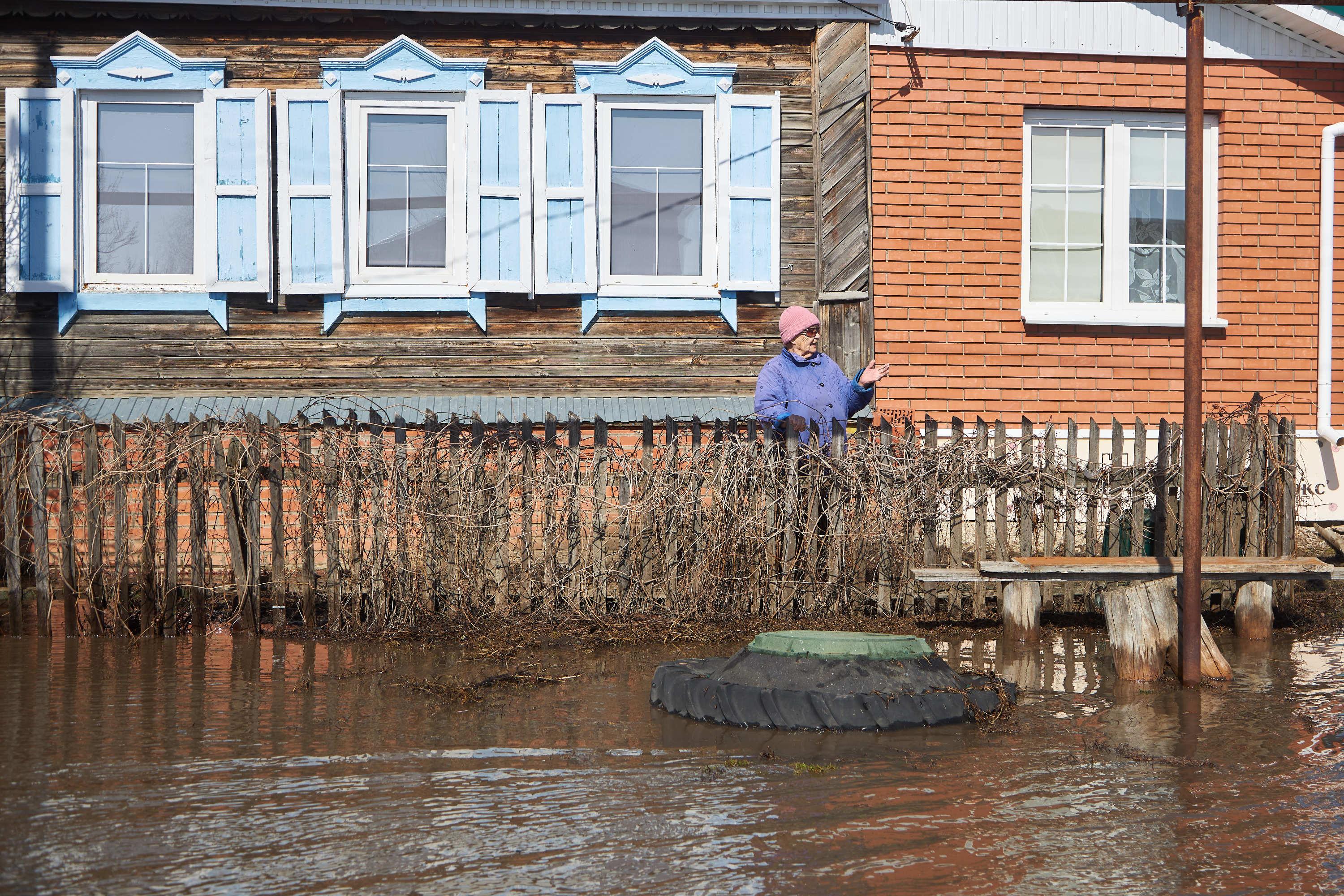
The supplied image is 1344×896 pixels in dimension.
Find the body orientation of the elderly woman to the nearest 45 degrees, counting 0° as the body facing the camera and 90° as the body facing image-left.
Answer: approximately 315°

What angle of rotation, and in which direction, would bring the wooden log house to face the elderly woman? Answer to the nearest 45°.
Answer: approximately 45° to its left

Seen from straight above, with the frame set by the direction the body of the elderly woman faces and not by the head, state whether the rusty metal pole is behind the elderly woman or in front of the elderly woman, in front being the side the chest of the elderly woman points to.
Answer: in front

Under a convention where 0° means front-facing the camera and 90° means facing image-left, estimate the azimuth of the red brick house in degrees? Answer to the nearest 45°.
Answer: approximately 0°

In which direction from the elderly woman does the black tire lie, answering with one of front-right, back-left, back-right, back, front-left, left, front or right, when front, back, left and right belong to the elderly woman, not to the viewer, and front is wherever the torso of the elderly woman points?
front-right

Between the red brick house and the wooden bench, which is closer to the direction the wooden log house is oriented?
the wooden bench

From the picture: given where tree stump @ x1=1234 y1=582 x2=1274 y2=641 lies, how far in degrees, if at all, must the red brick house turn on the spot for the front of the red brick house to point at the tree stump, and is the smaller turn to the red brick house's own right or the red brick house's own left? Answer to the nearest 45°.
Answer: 0° — it already faces it

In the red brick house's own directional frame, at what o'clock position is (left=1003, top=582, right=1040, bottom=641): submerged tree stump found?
The submerged tree stump is roughly at 12 o'clock from the red brick house.

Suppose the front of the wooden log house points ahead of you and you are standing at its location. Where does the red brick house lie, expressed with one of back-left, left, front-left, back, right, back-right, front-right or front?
left

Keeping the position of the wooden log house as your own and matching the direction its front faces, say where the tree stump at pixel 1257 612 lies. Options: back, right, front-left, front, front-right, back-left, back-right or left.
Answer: front-left

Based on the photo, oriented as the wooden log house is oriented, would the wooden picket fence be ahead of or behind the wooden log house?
ahead

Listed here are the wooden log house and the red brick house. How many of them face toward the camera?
2

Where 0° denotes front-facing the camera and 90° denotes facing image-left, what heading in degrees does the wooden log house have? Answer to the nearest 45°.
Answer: approximately 0°

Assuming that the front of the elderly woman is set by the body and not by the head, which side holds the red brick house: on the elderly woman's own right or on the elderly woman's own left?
on the elderly woman's own left

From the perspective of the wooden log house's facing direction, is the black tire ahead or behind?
ahead

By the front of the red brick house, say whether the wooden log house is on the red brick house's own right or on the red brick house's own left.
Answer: on the red brick house's own right
